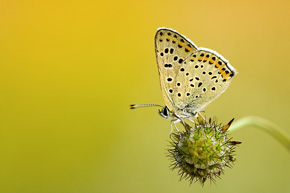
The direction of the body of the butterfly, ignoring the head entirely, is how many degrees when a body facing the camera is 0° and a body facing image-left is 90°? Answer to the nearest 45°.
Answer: approximately 90°
